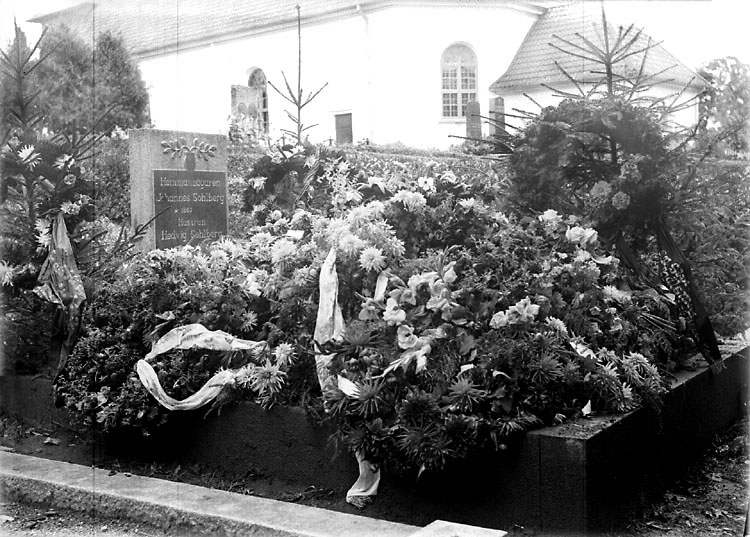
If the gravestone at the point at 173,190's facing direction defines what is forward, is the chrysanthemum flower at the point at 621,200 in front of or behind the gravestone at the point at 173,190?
in front

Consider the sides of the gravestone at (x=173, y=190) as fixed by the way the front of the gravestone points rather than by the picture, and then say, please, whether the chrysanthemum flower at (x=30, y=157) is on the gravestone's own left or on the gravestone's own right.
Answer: on the gravestone's own right

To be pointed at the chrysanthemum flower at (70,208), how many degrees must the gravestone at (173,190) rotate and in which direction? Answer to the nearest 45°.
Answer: approximately 45° to its right

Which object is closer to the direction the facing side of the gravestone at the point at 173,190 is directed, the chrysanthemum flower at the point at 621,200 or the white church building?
the chrysanthemum flower

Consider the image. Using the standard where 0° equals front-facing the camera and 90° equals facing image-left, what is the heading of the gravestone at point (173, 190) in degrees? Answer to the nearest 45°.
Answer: approximately 315°
